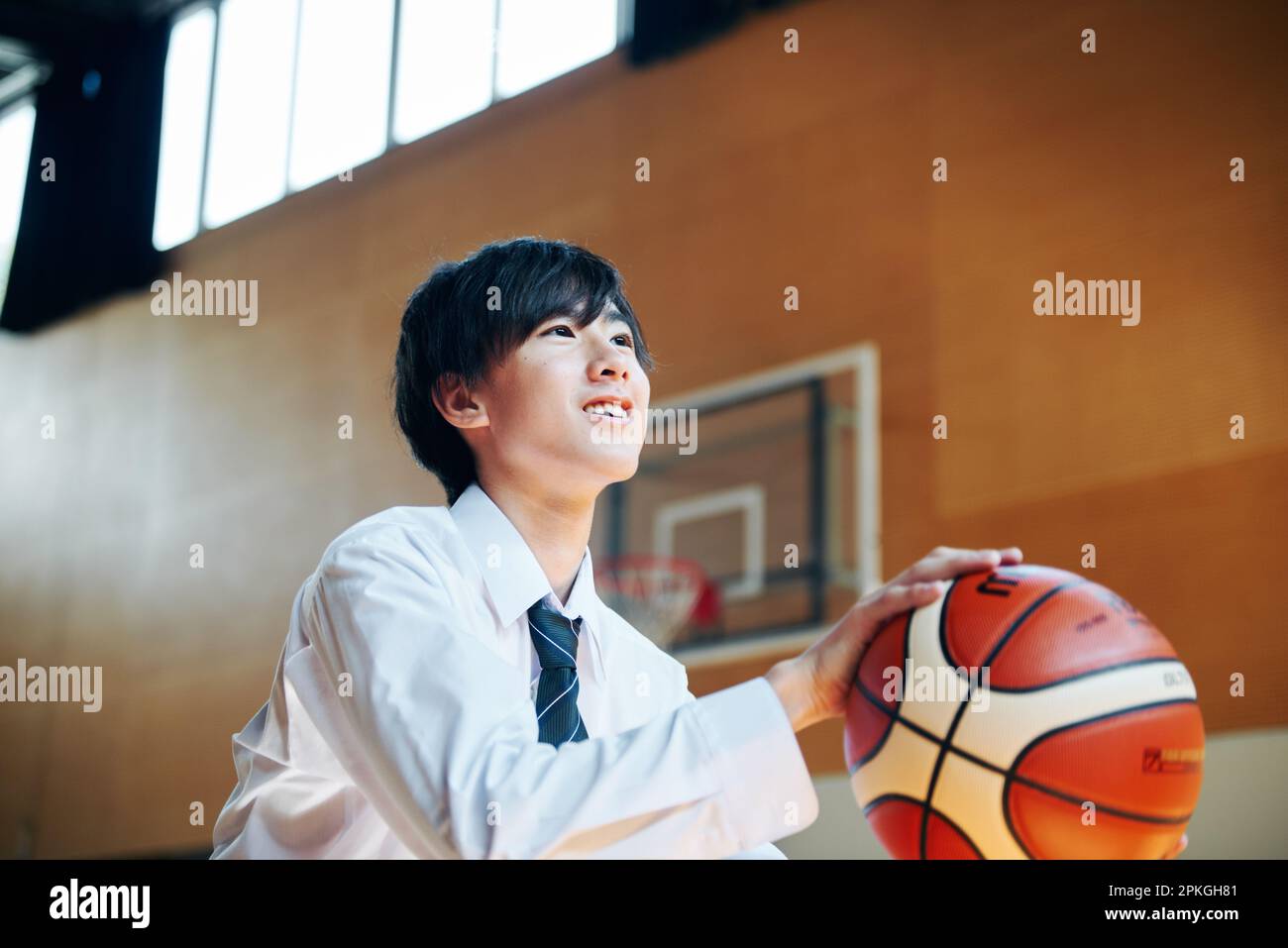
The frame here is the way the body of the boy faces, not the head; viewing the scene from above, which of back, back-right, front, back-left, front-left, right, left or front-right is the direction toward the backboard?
back-left

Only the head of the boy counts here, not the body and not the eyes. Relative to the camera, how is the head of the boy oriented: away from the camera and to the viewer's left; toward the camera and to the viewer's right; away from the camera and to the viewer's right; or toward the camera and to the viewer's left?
toward the camera and to the viewer's right

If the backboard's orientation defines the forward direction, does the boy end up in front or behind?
in front

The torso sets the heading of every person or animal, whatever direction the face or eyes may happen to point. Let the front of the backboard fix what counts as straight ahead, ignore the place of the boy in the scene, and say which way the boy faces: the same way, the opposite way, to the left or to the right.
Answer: to the left

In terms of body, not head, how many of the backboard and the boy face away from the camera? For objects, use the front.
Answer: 0

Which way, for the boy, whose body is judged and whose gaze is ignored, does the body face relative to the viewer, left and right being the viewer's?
facing the viewer and to the right of the viewer
